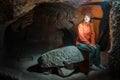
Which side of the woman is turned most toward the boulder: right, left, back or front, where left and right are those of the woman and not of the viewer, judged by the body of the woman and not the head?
right
